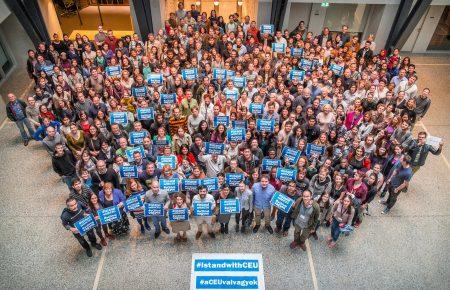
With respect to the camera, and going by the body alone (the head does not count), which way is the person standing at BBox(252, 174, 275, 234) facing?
toward the camera

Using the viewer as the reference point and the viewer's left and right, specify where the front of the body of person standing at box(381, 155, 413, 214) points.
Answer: facing the viewer and to the left of the viewer

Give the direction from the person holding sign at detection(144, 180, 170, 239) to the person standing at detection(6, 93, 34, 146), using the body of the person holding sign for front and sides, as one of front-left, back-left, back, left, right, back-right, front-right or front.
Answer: back-right

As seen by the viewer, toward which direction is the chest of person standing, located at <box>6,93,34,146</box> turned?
toward the camera

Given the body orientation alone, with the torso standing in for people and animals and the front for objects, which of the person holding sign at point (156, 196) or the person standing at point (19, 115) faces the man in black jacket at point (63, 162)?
the person standing

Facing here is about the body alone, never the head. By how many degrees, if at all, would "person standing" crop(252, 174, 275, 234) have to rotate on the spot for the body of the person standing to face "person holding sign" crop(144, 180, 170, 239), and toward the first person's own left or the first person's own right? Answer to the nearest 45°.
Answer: approximately 90° to the first person's own right

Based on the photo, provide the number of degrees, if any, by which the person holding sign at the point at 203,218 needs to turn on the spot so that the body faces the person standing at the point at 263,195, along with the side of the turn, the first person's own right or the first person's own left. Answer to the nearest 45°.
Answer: approximately 90° to the first person's own left

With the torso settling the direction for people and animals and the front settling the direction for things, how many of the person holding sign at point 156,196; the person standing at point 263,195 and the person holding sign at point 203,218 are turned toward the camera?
3

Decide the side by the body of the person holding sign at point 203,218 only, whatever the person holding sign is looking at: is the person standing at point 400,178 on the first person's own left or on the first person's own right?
on the first person's own left

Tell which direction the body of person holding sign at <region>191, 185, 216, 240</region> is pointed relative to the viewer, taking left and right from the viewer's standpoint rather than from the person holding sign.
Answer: facing the viewer

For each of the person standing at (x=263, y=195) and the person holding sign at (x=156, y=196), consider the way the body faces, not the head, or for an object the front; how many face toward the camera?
2

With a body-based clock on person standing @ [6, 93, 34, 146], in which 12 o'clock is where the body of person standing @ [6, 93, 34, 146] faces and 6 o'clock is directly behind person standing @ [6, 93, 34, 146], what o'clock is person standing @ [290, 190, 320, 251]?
person standing @ [290, 190, 320, 251] is roughly at 11 o'clock from person standing @ [6, 93, 34, 146].

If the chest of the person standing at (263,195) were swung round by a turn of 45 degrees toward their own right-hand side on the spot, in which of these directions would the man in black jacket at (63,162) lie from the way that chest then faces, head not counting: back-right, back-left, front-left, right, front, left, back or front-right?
front-right
